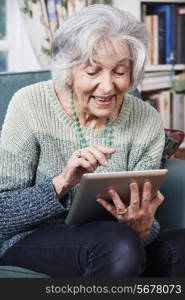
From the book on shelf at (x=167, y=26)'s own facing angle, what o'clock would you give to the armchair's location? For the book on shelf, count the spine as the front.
The armchair is roughly at 12 o'clock from the book on shelf.

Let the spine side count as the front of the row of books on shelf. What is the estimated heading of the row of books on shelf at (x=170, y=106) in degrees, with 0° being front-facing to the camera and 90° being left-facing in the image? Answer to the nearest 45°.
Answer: approximately 0°

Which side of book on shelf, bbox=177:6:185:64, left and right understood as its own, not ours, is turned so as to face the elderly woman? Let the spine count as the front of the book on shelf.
front

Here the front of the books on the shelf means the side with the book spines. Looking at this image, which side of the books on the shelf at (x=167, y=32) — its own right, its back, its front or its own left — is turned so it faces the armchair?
front

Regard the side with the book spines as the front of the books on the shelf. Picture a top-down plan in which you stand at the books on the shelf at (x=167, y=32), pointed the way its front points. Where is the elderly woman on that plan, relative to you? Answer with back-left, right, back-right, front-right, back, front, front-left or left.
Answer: front

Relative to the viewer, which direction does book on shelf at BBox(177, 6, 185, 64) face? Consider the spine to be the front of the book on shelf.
toward the camera

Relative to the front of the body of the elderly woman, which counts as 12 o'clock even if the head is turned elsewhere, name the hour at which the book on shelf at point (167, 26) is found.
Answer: The book on shelf is roughly at 8 o'clock from the elderly woman.

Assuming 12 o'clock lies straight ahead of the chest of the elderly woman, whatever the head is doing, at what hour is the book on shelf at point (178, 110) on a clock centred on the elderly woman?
The book on shelf is roughly at 8 o'clock from the elderly woman.

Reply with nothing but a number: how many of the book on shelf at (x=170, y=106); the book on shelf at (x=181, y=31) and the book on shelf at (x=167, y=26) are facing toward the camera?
3

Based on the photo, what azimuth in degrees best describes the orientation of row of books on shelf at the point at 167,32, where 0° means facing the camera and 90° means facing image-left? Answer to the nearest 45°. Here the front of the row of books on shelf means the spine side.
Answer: approximately 0°

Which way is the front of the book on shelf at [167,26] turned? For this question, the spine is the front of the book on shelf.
toward the camera
